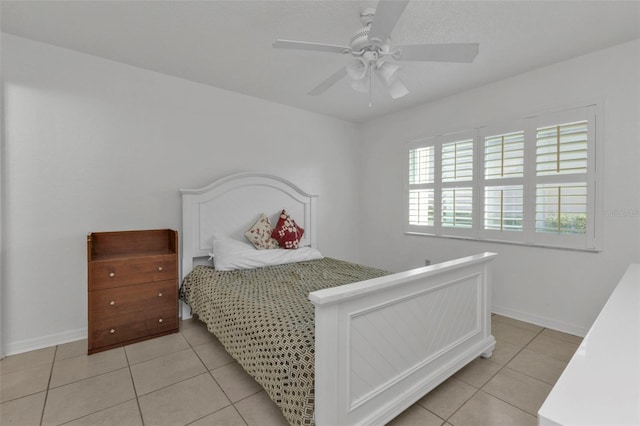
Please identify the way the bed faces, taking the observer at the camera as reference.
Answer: facing the viewer and to the right of the viewer

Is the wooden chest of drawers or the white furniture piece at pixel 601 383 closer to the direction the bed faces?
the white furniture piece

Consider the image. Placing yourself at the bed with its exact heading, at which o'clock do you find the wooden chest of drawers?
The wooden chest of drawers is roughly at 5 o'clock from the bed.
